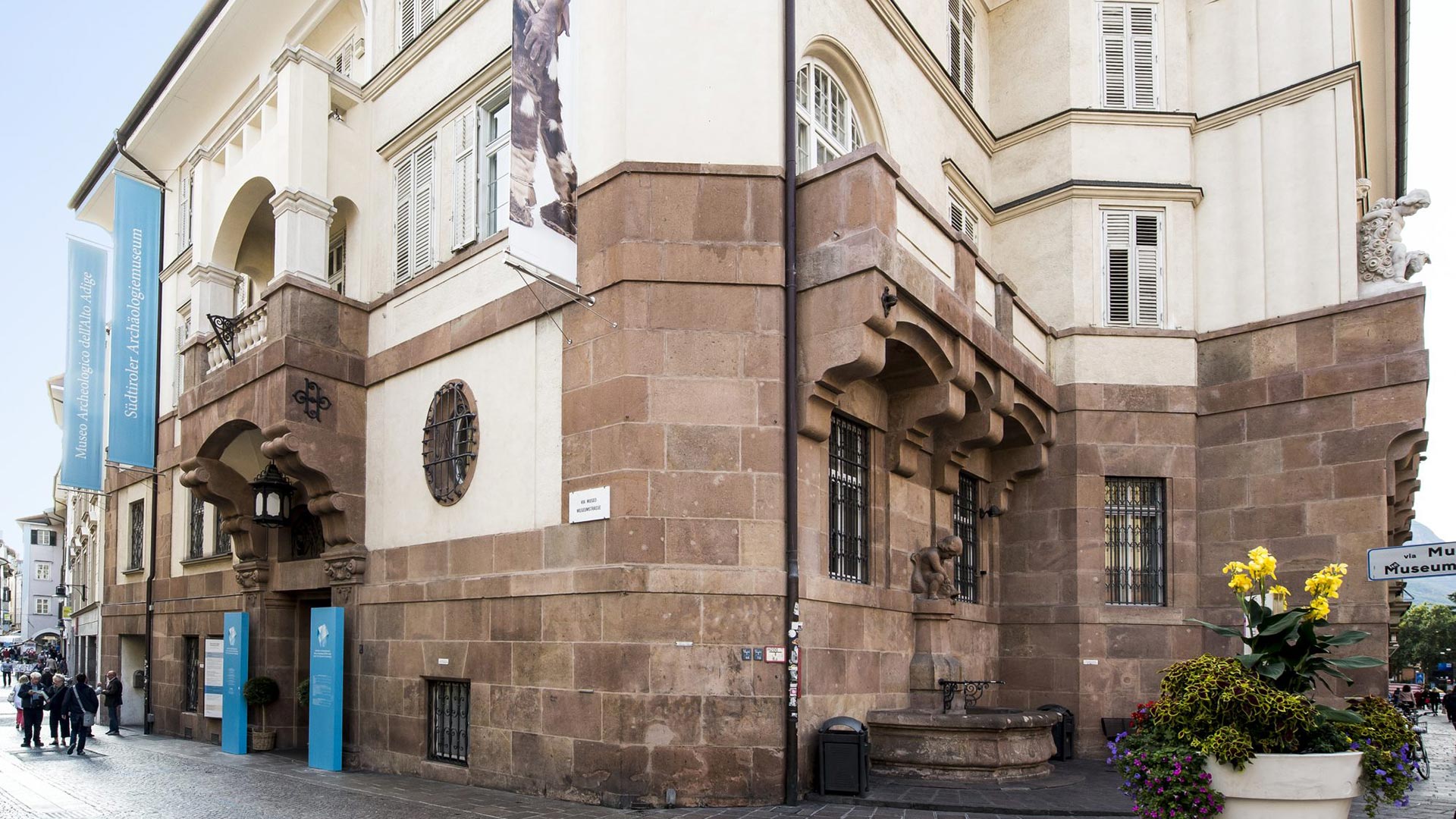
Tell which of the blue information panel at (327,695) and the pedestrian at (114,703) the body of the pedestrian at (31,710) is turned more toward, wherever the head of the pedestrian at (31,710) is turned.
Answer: the blue information panel

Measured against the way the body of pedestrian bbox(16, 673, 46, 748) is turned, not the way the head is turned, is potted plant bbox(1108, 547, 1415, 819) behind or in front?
in front

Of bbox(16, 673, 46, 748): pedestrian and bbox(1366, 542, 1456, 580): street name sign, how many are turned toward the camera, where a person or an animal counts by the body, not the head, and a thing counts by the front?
2

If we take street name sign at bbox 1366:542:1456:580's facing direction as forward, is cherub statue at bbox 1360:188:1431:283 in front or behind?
behind

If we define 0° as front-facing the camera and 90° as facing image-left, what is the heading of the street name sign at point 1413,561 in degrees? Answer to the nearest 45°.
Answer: approximately 0°

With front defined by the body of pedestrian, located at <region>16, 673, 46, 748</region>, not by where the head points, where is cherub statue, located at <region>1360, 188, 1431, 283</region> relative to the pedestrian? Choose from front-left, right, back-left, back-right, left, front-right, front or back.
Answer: front-left

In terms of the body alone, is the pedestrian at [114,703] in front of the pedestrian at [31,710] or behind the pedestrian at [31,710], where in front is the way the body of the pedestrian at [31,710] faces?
behind

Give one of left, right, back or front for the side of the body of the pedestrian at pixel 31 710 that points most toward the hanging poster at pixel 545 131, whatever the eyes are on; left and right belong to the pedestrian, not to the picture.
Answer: front
